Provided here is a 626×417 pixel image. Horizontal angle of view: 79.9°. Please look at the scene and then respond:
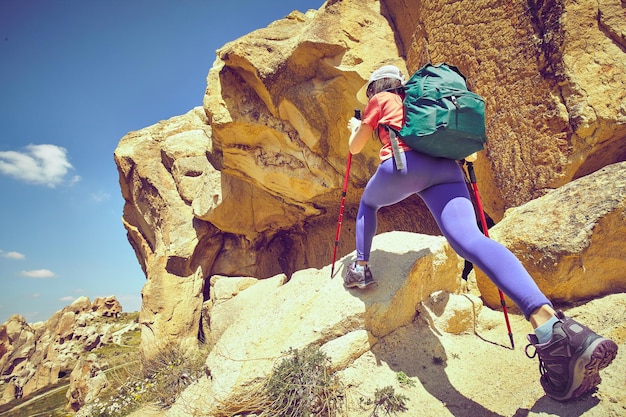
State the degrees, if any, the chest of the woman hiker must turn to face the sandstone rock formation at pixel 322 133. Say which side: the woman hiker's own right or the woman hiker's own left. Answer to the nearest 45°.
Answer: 0° — they already face it

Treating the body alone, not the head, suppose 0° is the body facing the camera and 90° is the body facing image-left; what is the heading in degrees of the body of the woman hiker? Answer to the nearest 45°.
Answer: approximately 135°

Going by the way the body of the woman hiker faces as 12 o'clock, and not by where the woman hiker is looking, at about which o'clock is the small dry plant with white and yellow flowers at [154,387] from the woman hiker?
The small dry plant with white and yellow flowers is roughly at 11 o'clock from the woman hiker.

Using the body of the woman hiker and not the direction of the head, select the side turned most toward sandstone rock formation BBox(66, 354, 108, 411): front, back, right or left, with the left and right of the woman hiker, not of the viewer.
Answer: front

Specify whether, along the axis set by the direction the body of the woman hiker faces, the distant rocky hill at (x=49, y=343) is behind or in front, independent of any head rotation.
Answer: in front
